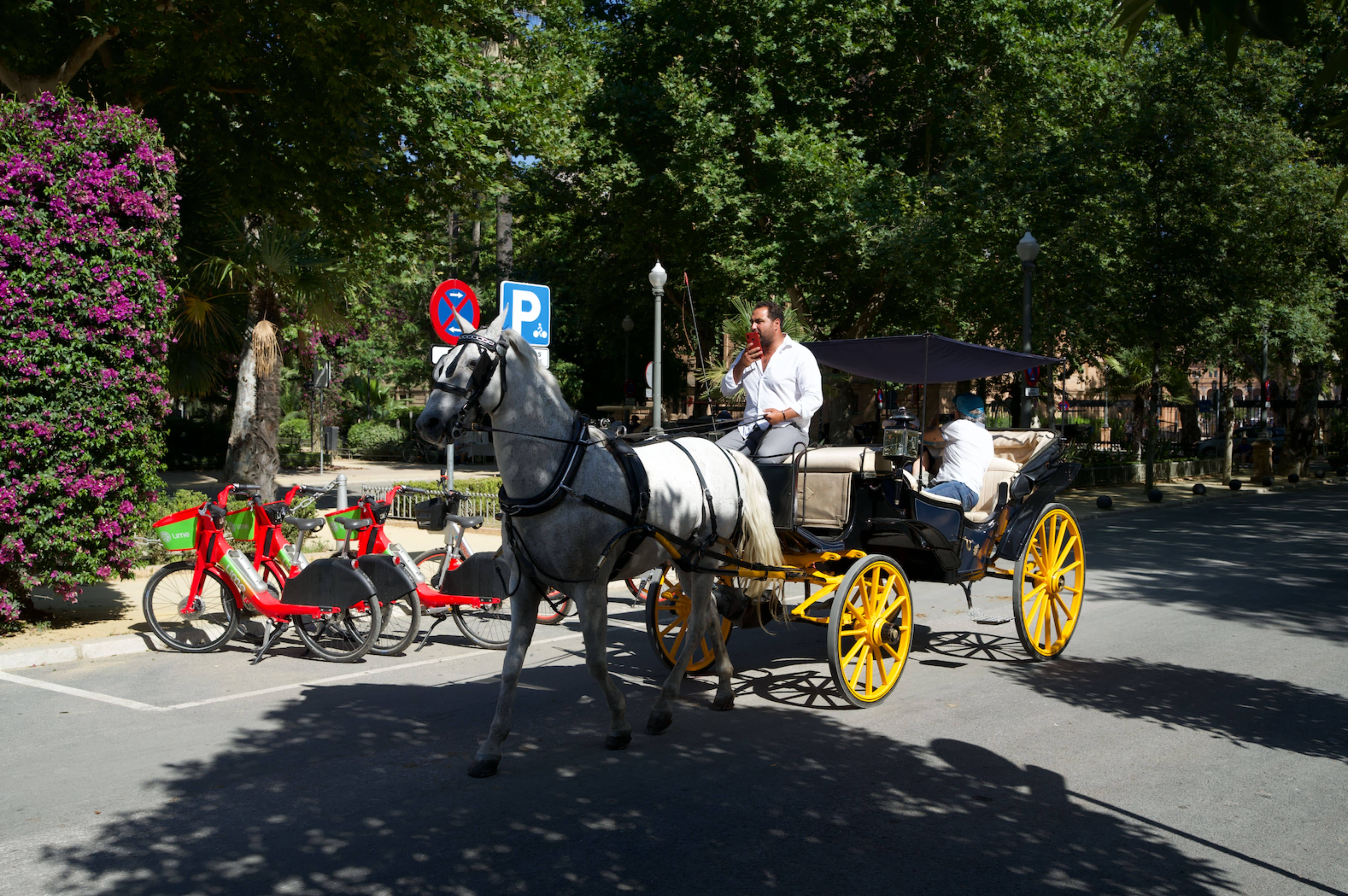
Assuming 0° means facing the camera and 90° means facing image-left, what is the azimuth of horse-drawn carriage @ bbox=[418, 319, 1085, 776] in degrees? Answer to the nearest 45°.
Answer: approximately 45°

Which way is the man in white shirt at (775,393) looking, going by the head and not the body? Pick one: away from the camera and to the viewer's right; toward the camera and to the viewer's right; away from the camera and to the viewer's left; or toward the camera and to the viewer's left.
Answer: toward the camera and to the viewer's left

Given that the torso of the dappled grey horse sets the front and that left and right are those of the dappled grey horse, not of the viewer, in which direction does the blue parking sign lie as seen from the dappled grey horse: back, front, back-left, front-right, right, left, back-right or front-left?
back-right

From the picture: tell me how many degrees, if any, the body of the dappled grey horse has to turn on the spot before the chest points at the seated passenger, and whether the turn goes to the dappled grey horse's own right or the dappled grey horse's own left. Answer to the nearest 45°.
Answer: approximately 180°

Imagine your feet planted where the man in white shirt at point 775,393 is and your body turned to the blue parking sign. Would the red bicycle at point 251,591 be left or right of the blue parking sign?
left

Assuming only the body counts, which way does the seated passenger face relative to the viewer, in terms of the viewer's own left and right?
facing away from the viewer and to the left of the viewer

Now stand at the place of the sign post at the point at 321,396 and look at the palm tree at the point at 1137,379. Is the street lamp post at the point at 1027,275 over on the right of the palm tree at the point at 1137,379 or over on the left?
right

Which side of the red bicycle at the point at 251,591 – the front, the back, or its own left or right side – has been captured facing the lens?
left

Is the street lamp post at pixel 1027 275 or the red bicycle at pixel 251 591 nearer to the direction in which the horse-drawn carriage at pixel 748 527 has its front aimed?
the red bicycle

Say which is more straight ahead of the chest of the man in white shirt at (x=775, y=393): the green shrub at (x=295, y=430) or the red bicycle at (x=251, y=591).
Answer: the red bicycle

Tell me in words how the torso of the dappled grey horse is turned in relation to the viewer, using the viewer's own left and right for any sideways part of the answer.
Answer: facing the viewer and to the left of the viewer
